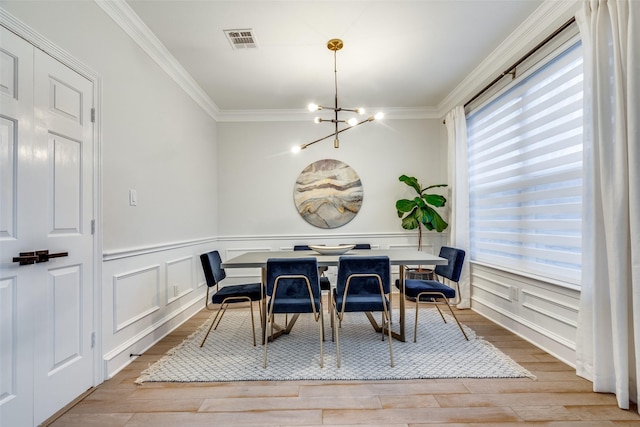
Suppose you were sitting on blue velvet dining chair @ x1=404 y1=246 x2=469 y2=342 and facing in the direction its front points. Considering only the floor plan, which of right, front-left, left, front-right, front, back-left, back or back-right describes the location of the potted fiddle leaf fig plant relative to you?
right

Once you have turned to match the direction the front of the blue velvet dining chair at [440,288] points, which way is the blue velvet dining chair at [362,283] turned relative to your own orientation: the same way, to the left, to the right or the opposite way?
to the right

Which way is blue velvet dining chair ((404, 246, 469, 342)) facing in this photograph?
to the viewer's left

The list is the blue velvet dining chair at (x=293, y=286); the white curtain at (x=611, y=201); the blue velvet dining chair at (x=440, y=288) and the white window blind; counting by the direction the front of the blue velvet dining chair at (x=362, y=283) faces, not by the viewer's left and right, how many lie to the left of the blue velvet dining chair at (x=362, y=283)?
1

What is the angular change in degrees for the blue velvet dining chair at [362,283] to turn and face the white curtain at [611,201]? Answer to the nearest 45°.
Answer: approximately 90° to its right

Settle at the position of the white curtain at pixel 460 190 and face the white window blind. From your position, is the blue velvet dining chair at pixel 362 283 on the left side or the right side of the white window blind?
right

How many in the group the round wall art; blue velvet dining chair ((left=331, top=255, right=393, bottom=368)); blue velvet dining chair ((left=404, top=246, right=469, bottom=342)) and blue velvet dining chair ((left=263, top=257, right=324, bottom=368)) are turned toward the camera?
1

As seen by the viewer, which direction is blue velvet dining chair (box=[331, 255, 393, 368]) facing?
away from the camera

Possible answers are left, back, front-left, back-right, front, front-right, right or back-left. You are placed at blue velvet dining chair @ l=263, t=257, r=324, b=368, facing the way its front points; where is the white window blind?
right

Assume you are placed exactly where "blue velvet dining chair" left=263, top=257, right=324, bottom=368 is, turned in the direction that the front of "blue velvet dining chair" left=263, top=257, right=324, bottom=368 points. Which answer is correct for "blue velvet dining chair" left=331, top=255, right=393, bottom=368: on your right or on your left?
on your right

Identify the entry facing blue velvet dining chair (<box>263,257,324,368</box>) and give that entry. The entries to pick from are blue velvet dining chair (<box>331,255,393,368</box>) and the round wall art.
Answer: the round wall art

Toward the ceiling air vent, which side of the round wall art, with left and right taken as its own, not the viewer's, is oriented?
front

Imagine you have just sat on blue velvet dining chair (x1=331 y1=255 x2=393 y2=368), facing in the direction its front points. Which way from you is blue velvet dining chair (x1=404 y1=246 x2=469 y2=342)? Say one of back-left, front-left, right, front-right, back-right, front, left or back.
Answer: front-right

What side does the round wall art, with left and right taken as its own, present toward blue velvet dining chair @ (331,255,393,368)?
front

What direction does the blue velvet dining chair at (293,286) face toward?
away from the camera

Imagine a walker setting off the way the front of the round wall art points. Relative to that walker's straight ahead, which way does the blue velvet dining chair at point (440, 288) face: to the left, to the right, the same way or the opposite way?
to the right

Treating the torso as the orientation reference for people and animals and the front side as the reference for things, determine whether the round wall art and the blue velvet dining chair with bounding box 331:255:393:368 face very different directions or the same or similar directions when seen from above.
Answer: very different directions

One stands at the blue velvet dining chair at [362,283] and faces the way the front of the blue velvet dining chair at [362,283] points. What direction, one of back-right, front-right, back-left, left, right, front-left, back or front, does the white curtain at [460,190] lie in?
front-right

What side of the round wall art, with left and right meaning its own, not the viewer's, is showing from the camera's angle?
front
